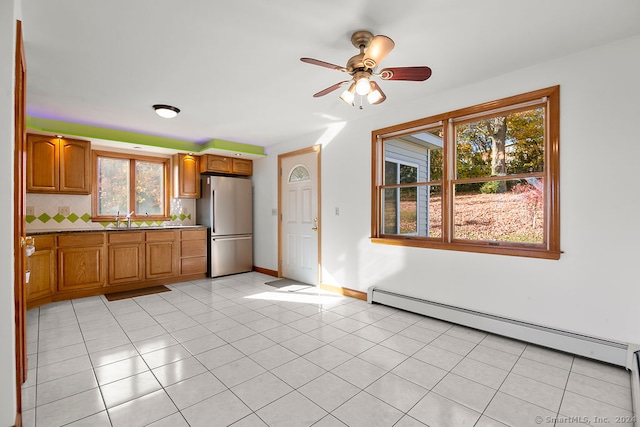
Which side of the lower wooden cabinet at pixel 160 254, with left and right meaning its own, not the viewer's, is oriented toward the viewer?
front

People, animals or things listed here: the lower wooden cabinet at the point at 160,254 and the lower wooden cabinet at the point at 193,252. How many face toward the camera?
2

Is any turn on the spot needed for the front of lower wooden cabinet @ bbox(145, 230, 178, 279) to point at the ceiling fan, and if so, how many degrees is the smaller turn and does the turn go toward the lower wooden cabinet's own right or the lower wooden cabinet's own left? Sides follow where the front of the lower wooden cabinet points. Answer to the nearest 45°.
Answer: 0° — it already faces it

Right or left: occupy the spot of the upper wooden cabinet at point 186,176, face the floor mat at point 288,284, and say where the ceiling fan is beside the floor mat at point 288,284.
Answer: right

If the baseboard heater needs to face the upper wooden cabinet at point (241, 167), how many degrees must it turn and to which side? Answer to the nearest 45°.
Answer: approximately 45° to its right

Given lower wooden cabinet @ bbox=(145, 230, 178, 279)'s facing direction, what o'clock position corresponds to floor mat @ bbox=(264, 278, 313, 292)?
The floor mat is roughly at 10 o'clock from the lower wooden cabinet.

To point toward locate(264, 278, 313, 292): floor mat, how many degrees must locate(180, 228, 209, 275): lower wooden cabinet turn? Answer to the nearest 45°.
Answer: approximately 45° to its left

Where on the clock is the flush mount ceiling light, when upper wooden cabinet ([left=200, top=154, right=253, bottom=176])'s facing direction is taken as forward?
The flush mount ceiling light is roughly at 2 o'clock from the upper wooden cabinet.
